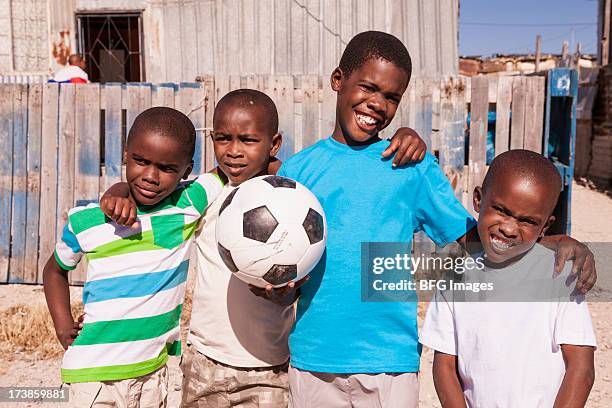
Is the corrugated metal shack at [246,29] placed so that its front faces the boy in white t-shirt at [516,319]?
yes

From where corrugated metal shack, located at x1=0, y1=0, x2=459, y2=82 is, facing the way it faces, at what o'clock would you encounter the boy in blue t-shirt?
The boy in blue t-shirt is roughly at 12 o'clock from the corrugated metal shack.

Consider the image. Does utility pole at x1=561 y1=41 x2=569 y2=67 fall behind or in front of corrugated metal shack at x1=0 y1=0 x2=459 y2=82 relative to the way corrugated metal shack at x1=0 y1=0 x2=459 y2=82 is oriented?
behind

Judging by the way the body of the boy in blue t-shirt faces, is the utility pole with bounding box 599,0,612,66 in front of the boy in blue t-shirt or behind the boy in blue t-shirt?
behind

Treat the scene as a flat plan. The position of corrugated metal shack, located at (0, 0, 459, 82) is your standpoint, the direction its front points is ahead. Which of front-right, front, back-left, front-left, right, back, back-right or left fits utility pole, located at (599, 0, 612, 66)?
back-left
